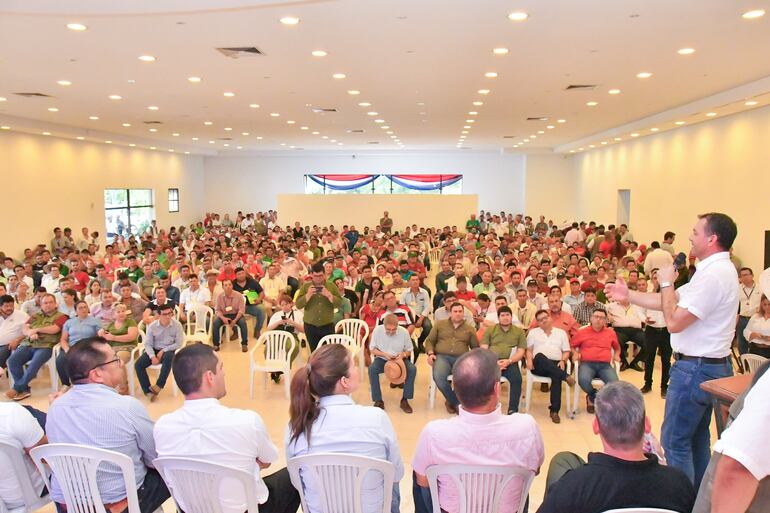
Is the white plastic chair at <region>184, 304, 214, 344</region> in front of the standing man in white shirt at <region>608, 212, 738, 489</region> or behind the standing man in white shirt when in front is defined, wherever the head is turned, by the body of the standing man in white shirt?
in front

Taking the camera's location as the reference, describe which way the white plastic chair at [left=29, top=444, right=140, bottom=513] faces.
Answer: facing away from the viewer and to the right of the viewer

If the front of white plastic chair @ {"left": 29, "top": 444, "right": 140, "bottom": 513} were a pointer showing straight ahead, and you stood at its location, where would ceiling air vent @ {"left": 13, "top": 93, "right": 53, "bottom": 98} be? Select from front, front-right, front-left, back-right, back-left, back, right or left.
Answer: front-left

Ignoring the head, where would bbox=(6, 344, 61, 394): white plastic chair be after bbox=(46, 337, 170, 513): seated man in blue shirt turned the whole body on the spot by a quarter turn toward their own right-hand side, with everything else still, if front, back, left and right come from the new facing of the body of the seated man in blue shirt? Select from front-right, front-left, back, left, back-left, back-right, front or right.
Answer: back-left

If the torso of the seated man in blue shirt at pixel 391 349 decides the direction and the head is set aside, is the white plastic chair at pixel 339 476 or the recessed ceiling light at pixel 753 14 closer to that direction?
the white plastic chair

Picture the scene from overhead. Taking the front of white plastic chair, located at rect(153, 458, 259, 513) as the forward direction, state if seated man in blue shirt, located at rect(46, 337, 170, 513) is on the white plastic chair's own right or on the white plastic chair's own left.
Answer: on the white plastic chair's own left

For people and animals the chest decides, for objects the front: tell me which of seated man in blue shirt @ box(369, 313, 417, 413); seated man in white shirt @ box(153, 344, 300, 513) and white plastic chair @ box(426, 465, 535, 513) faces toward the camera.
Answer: the seated man in blue shirt

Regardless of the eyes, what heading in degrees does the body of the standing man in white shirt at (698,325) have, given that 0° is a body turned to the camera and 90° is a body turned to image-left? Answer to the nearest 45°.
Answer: approximately 90°

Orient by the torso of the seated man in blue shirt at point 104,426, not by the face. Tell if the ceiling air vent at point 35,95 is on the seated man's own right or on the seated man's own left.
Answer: on the seated man's own left

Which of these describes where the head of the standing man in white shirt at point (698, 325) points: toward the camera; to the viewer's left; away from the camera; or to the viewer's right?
to the viewer's left

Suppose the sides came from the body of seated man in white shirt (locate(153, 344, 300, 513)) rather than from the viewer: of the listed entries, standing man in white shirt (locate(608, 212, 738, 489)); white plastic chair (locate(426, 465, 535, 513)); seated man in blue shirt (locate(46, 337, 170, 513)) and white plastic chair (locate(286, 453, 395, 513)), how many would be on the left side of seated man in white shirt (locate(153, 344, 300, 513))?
1

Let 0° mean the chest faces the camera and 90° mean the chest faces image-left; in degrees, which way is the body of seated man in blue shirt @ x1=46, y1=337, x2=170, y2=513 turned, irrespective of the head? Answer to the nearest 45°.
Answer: approximately 225°

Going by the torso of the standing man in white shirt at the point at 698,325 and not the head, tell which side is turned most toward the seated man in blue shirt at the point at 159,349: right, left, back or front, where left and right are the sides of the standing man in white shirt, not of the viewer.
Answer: front

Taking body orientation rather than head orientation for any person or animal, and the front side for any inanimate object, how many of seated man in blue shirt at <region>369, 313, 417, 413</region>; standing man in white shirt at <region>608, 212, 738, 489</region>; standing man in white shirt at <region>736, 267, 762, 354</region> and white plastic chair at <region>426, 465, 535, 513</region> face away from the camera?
1
